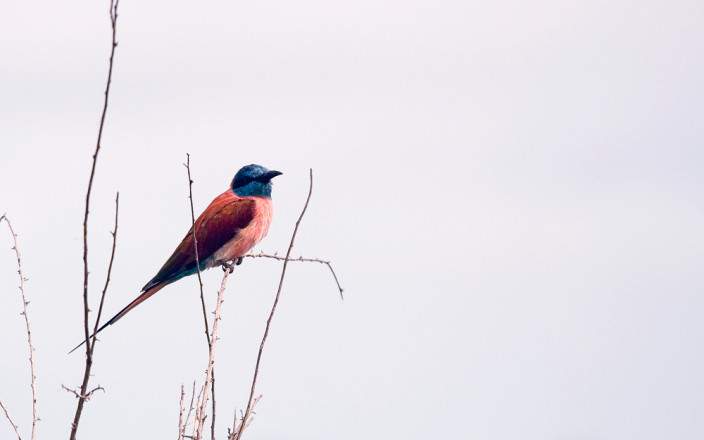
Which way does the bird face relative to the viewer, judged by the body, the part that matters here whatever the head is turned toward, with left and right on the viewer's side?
facing to the right of the viewer

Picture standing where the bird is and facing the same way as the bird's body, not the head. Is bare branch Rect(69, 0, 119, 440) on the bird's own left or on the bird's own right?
on the bird's own right
